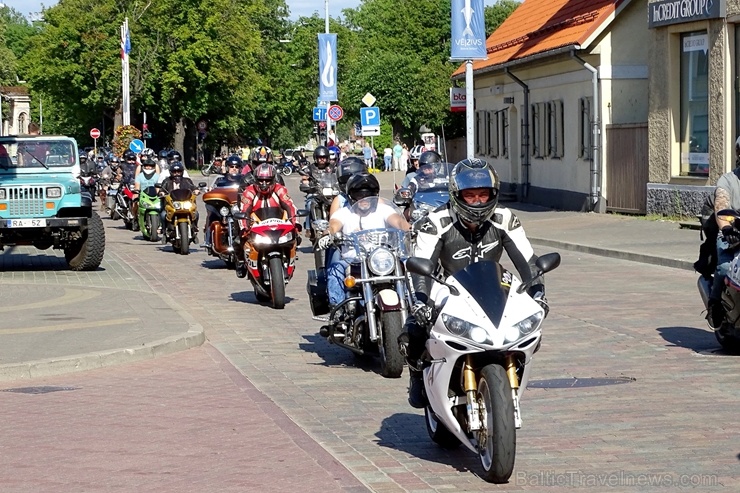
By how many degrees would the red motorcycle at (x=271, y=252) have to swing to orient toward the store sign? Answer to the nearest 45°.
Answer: approximately 135° to its left

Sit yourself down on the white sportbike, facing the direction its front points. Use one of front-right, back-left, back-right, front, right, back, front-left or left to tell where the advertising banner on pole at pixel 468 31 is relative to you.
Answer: back

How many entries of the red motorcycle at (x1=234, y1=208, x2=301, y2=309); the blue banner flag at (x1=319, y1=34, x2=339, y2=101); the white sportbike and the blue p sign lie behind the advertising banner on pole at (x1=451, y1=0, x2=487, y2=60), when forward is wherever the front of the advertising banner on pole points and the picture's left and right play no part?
2

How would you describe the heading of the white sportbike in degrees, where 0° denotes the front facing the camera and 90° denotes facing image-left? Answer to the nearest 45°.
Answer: approximately 0°

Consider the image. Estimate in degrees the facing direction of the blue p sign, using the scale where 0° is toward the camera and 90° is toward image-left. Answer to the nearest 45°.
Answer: approximately 0°

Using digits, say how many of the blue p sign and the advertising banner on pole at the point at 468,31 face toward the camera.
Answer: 2

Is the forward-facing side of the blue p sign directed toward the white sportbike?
yes

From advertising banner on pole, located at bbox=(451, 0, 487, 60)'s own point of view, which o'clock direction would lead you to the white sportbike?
The white sportbike is roughly at 12 o'clock from the advertising banner on pole.

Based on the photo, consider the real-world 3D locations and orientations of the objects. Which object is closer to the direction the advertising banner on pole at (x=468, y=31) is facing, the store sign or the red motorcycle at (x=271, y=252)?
the red motorcycle

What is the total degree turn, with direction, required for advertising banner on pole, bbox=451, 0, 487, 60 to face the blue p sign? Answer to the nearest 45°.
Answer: approximately 180°

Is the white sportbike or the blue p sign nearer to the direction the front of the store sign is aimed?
the white sportbike
